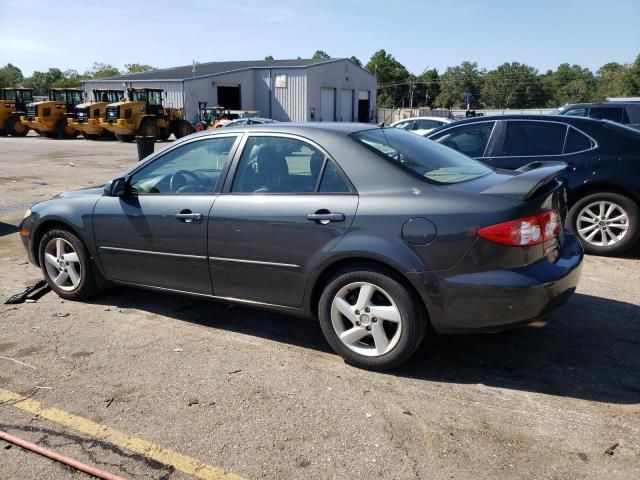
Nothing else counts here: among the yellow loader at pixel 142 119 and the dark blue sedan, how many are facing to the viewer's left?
1

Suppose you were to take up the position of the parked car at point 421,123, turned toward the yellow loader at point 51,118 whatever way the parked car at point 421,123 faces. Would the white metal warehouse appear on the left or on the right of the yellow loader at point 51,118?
right

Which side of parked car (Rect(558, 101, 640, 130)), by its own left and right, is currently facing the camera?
left

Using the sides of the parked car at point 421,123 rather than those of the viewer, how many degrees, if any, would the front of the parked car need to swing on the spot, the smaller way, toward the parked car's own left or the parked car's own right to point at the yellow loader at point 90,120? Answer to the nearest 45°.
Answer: approximately 45° to the parked car's own right

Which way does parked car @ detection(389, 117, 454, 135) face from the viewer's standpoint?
to the viewer's left

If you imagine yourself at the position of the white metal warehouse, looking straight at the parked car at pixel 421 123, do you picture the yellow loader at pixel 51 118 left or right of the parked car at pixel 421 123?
right
